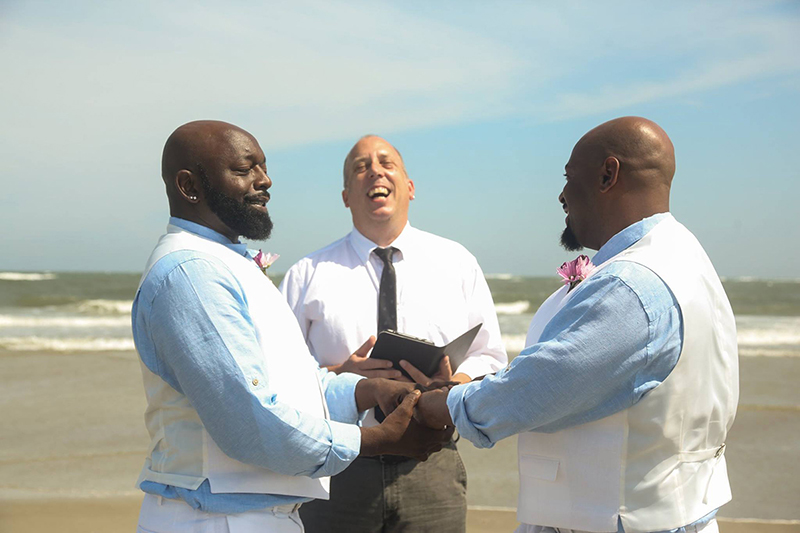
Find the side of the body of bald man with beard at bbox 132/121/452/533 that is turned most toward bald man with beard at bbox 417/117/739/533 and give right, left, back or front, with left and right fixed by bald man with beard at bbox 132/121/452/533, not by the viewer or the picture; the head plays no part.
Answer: front

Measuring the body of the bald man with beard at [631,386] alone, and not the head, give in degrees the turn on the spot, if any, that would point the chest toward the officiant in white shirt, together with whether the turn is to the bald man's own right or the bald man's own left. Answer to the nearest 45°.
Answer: approximately 45° to the bald man's own right

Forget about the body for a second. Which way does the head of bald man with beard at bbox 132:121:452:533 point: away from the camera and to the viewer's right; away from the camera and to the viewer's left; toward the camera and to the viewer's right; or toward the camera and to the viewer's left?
toward the camera and to the viewer's right

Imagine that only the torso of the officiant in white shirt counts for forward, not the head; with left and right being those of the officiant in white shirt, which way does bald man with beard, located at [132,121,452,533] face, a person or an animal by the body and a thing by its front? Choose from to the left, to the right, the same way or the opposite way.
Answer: to the left

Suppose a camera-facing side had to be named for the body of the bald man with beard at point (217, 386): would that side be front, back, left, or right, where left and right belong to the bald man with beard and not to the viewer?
right

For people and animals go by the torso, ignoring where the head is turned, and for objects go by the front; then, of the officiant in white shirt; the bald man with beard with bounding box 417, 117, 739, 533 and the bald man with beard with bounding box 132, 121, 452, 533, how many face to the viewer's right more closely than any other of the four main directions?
1

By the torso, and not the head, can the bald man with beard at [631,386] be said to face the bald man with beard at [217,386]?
yes

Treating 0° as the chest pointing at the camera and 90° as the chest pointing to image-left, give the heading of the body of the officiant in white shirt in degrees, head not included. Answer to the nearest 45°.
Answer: approximately 0°

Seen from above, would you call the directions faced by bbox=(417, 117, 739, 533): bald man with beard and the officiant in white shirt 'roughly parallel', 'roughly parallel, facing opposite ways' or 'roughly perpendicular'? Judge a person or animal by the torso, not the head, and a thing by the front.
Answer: roughly perpendicular

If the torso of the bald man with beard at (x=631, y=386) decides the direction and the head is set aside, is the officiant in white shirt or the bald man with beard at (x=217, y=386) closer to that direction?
the bald man with beard

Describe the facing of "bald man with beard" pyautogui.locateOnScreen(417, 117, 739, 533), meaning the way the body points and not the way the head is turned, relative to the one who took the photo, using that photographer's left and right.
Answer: facing to the left of the viewer

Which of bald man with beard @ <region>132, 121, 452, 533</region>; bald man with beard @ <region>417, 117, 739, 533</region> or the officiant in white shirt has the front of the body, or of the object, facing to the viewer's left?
bald man with beard @ <region>417, 117, 739, 533</region>

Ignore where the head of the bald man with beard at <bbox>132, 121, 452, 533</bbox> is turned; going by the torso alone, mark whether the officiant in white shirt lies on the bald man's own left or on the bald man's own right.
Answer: on the bald man's own left

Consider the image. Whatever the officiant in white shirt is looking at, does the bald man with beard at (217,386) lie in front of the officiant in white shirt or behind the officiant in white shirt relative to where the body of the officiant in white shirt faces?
in front

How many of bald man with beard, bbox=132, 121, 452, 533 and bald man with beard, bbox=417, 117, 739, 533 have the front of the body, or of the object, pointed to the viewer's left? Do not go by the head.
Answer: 1

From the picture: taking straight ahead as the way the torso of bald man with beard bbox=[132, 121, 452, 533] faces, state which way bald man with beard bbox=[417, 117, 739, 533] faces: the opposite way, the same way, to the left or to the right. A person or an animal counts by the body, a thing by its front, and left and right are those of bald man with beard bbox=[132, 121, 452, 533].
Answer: the opposite way
